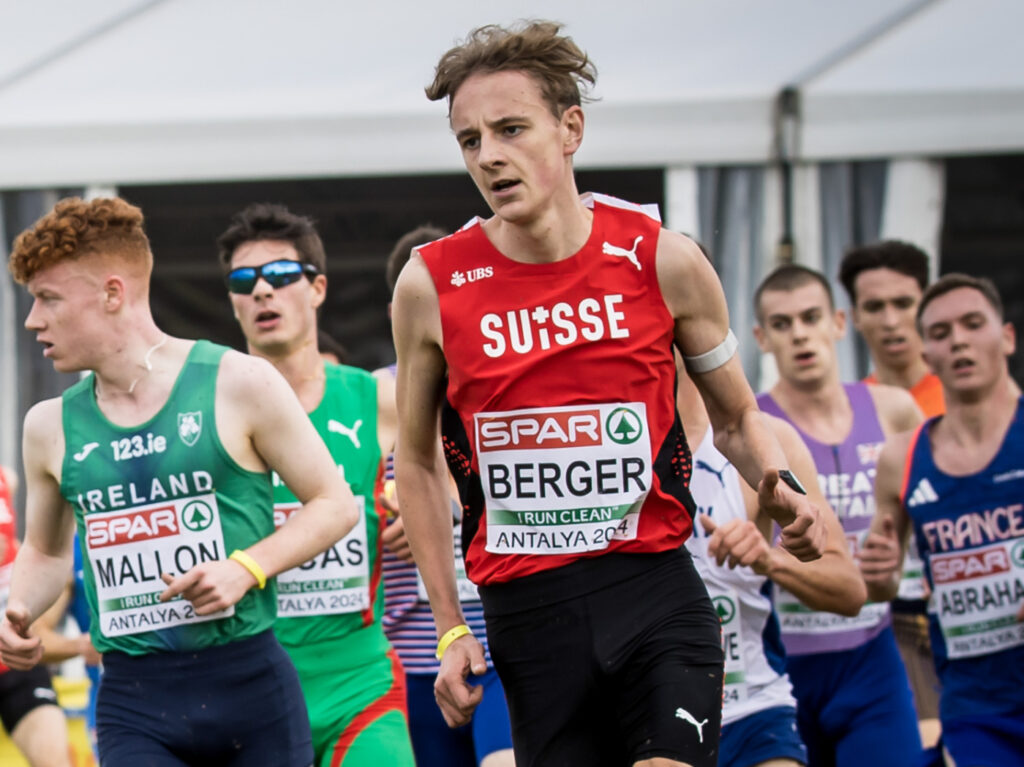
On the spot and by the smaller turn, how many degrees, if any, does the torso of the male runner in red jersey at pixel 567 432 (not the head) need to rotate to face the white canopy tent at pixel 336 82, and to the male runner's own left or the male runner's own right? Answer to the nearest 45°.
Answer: approximately 180°

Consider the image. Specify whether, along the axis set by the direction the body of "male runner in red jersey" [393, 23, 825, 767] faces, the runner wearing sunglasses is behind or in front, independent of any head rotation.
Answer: behind

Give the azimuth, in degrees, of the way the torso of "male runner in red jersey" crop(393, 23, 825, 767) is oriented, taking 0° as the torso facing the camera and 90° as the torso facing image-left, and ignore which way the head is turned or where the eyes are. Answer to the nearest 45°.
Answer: approximately 0°

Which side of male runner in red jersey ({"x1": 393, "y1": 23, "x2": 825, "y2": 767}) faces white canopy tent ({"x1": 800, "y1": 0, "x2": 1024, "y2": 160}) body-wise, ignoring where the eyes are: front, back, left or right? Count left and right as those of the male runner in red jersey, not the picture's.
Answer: back
